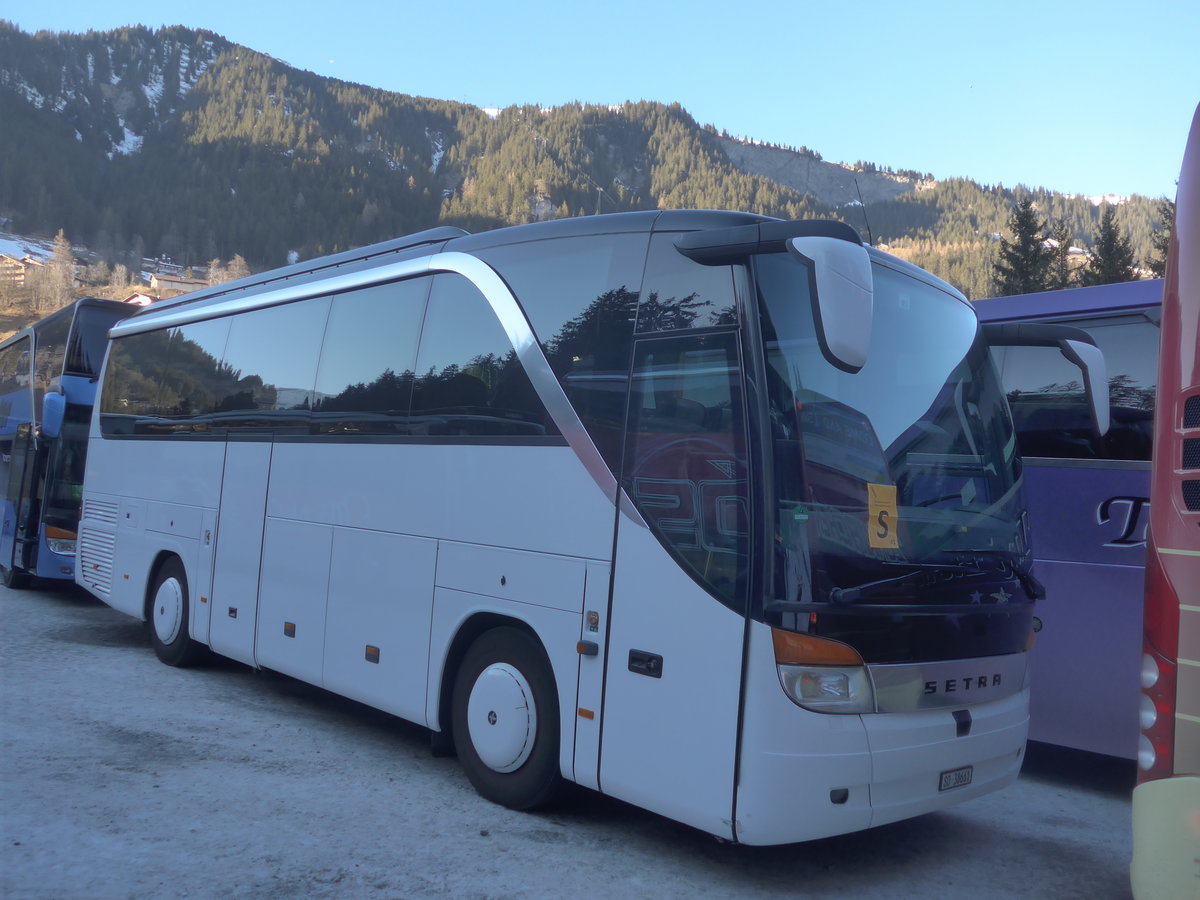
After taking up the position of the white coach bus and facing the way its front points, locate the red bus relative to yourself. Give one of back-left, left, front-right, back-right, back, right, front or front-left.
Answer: front

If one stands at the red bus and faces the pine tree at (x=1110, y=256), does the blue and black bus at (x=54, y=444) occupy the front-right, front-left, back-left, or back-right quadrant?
front-left

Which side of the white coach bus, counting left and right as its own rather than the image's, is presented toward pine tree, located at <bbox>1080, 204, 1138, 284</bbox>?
left

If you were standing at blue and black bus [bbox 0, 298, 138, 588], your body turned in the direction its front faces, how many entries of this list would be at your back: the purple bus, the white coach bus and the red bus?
0

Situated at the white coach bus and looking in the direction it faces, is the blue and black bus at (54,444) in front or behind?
behind

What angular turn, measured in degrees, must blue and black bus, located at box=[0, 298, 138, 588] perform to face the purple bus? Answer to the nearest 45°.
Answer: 0° — it already faces it

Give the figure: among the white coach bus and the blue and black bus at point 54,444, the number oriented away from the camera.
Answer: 0

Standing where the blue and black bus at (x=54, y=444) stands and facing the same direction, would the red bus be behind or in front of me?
in front

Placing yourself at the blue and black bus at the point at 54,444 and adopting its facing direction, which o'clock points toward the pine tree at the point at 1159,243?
The pine tree is roughly at 10 o'clock from the blue and black bus.

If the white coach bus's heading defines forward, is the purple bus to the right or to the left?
on its left

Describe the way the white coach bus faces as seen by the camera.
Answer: facing the viewer and to the right of the viewer

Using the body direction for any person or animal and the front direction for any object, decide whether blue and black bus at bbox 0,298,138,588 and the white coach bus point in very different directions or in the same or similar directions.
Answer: same or similar directions

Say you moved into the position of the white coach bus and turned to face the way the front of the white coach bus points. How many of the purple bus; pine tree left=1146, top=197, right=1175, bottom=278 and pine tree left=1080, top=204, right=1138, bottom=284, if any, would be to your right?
0

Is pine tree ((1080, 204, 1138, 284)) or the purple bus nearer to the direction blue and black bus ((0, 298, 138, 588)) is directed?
the purple bus

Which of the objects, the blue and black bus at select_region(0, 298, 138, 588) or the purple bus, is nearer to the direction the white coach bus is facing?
the purple bus
